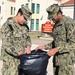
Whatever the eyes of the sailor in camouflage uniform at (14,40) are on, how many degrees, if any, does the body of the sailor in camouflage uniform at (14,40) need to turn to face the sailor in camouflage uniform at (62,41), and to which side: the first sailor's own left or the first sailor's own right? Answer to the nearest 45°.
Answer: approximately 45° to the first sailor's own left

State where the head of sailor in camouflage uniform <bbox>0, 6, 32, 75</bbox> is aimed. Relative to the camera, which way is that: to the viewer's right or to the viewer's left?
to the viewer's right

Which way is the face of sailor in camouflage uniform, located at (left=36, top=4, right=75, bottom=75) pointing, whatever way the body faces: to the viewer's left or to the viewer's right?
to the viewer's left

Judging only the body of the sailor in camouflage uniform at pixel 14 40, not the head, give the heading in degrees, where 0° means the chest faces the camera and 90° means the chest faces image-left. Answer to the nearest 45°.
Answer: approximately 315°
